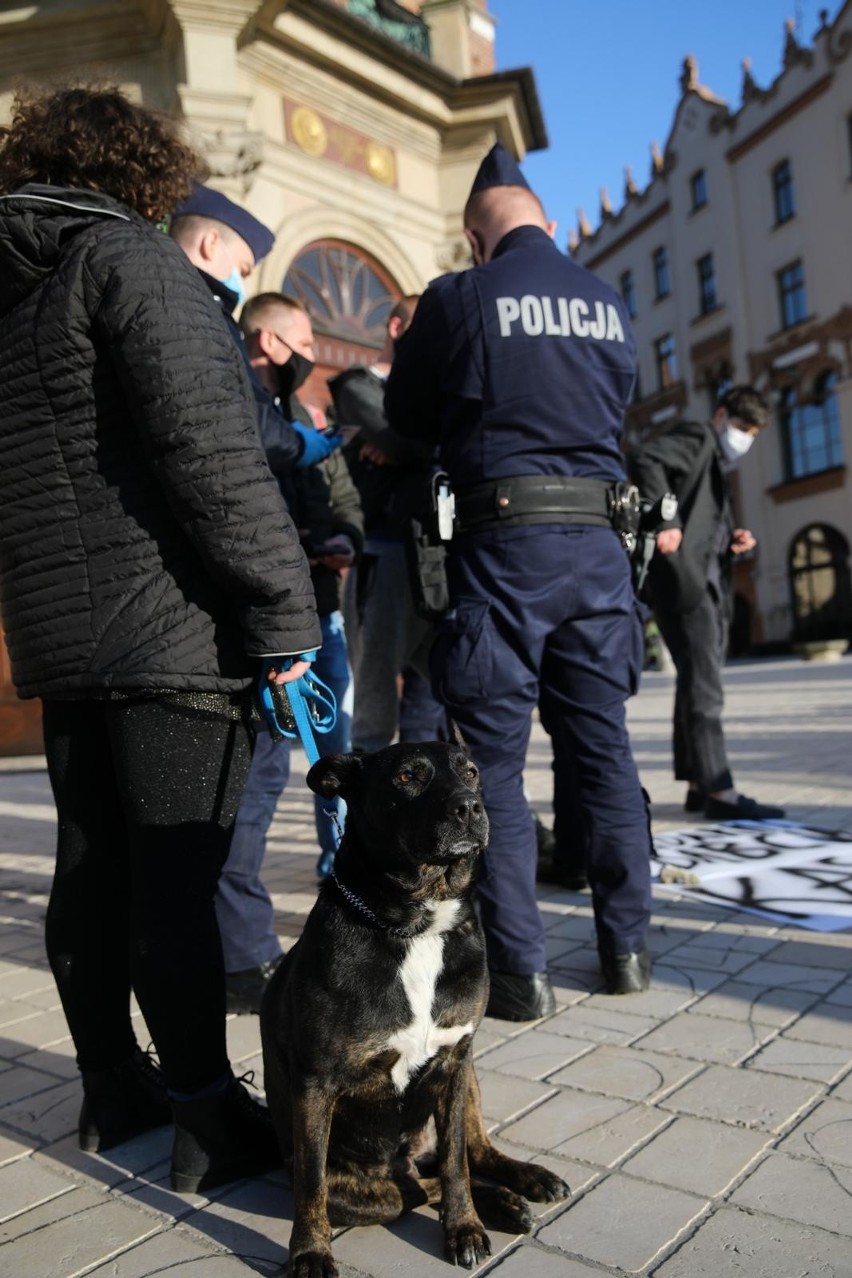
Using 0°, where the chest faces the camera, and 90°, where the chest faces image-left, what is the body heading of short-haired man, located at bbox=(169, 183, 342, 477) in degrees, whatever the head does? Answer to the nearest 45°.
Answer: approximately 270°

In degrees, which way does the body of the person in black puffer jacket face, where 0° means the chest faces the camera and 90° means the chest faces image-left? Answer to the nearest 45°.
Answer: approximately 225°

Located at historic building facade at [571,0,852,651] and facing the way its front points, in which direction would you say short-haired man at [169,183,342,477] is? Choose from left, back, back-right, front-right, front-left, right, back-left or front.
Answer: front-left

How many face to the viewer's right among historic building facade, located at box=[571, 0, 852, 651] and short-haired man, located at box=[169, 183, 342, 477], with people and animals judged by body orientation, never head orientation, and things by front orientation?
1

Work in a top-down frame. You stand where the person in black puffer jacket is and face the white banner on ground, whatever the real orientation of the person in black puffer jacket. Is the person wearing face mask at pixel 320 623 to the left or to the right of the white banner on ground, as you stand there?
left

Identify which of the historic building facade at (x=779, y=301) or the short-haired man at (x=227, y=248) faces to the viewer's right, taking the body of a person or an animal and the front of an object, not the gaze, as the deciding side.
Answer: the short-haired man

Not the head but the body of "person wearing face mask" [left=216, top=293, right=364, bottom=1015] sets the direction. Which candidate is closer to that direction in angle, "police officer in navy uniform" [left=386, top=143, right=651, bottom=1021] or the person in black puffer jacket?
the police officer in navy uniform

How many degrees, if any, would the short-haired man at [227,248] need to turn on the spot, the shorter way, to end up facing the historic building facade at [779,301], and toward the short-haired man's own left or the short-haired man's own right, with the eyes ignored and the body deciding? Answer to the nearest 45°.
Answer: approximately 45° to the short-haired man's own left

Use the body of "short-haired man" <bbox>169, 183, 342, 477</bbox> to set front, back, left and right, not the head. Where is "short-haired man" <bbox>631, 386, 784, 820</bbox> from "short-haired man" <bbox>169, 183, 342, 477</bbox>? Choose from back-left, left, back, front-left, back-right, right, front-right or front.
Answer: front-left

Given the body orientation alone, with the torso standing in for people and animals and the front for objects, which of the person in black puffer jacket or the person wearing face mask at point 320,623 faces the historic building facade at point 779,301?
the person in black puffer jacket
